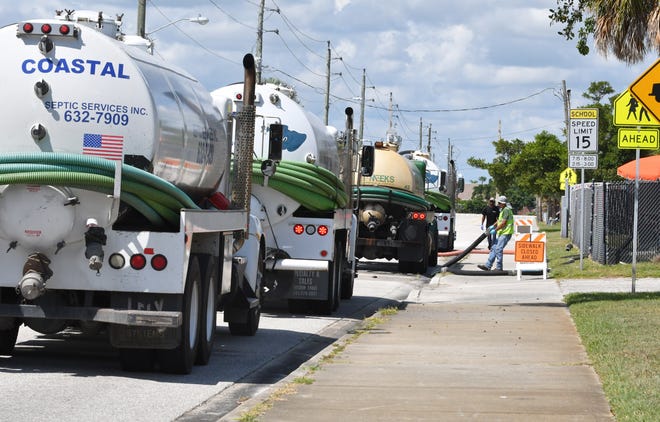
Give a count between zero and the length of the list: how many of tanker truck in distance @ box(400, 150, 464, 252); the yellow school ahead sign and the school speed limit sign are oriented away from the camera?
1

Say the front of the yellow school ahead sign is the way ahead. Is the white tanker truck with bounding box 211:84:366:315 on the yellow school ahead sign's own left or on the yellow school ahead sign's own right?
on the yellow school ahead sign's own right

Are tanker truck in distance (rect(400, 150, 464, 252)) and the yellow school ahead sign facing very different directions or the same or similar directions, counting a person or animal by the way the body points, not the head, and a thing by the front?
very different directions

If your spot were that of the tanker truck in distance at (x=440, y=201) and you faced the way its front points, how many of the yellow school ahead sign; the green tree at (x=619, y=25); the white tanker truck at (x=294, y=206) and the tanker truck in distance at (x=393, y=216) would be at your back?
4

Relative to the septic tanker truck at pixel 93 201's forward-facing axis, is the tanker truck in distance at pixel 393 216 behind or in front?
in front

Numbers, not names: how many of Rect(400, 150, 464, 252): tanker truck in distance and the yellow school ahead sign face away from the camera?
1

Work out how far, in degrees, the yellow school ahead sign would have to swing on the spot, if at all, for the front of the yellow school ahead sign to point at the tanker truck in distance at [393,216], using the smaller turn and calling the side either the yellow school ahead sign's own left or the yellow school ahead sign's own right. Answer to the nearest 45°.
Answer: approximately 135° to the yellow school ahead sign's own right

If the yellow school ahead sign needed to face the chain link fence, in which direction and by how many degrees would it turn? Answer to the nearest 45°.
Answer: approximately 180°

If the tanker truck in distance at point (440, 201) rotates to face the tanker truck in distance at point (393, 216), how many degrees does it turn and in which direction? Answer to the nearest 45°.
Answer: approximately 180°

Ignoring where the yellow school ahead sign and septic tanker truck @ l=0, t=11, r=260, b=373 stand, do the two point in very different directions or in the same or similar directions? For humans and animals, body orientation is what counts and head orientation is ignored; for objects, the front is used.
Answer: very different directions

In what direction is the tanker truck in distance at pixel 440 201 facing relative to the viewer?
away from the camera

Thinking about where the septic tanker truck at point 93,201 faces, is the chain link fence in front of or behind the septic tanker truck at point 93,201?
in front
